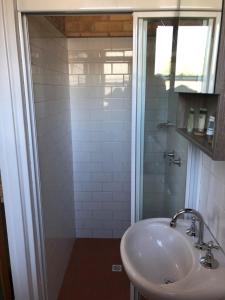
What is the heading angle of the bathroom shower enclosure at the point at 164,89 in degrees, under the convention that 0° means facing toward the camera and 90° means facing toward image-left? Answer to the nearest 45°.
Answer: approximately 0°
